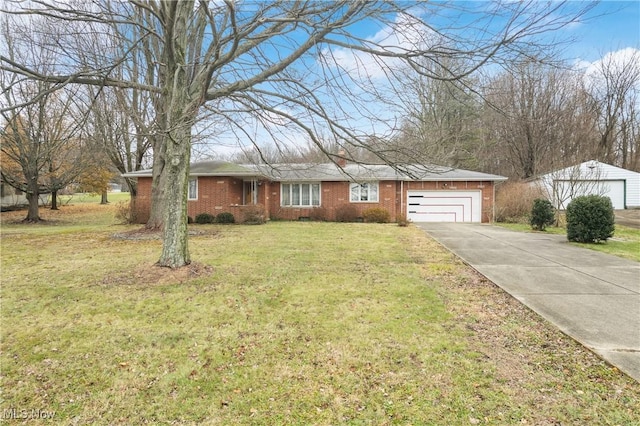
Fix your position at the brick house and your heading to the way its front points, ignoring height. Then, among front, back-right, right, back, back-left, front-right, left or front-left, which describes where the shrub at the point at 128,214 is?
right

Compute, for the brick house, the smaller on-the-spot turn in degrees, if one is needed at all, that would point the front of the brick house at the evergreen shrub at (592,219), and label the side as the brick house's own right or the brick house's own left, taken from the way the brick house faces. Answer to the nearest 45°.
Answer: approximately 45° to the brick house's own left

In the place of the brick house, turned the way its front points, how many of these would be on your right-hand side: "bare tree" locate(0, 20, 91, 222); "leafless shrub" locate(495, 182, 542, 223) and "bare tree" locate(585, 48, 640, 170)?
1

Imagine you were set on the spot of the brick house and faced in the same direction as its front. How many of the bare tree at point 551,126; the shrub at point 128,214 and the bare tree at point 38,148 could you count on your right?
2

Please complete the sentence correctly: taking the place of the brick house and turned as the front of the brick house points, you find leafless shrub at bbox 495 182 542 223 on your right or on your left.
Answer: on your left

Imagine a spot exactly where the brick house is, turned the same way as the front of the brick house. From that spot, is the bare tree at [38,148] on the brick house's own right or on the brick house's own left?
on the brick house's own right

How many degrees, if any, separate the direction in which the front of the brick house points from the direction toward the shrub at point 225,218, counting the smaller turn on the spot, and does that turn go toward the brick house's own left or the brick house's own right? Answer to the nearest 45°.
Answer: approximately 90° to the brick house's own right

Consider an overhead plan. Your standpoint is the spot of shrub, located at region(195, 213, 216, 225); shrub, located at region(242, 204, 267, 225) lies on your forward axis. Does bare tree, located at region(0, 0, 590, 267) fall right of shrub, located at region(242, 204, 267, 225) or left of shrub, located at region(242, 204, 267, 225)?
right

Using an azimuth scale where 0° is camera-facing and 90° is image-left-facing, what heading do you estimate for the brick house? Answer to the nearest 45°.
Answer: approximately 0°

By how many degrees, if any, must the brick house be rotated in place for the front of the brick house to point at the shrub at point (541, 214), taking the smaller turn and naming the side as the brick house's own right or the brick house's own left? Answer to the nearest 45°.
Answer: approximately 45° to the brick house's own left

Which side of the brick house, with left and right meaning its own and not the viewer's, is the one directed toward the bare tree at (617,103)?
left
